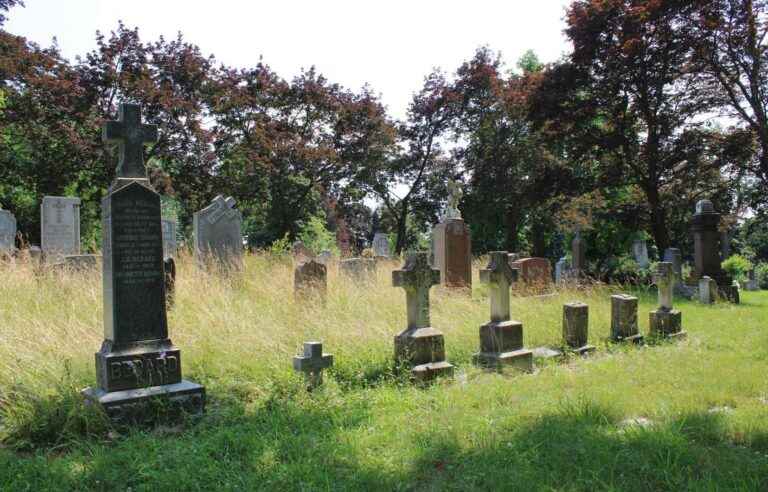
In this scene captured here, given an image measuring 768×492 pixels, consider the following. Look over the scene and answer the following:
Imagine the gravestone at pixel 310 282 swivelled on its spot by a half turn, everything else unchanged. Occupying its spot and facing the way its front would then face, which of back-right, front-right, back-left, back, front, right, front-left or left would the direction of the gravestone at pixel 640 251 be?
front-right

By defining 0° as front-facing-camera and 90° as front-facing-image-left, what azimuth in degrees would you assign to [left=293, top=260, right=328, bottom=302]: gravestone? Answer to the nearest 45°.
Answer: approximately 0°

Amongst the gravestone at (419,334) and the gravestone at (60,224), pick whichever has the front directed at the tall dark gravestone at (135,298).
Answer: the gravestone at (60,224)

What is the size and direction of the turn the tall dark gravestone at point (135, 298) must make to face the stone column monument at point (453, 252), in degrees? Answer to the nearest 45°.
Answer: approximately 135° to its left

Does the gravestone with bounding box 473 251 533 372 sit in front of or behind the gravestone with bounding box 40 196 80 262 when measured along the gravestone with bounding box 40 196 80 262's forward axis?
in front

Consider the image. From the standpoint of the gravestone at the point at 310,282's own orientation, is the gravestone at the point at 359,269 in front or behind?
behind

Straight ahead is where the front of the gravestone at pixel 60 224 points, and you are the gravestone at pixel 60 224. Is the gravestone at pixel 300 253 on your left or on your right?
on your left

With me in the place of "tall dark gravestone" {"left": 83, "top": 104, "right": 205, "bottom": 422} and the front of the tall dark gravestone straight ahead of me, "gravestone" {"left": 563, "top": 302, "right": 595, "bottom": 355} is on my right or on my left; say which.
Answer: on my left
